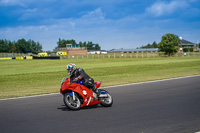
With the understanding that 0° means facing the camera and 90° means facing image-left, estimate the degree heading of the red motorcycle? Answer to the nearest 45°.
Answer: approximately 45°
